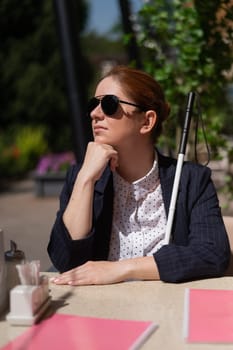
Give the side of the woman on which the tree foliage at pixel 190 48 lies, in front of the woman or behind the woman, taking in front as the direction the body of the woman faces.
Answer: behind

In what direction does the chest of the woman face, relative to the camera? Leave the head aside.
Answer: toward the camera

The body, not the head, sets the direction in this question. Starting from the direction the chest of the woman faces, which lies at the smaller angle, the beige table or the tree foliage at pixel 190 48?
the beige table

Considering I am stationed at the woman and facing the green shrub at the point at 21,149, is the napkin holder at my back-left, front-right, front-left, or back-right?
back-left

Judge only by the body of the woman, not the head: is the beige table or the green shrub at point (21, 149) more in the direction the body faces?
the beige table

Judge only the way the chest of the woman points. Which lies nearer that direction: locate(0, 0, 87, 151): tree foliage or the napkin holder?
the napkin holder

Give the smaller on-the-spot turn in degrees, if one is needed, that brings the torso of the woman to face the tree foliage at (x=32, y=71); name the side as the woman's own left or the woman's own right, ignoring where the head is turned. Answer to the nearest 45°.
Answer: approximately 180°

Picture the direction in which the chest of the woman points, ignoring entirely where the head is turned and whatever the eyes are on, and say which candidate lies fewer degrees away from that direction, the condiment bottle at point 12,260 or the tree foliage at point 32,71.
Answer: the condiment bottle

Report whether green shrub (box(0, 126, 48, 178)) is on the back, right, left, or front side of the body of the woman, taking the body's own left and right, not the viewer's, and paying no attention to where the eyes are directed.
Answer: back

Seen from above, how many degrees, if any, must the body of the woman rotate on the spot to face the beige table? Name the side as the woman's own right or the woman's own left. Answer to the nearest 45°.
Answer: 0° — they already face it

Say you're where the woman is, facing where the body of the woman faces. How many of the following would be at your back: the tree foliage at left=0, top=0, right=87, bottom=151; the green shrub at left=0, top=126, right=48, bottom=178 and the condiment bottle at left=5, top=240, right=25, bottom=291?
2

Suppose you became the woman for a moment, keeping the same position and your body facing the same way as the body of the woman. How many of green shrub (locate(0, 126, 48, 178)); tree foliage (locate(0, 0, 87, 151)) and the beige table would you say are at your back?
2

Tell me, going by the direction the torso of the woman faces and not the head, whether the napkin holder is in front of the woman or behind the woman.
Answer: in front
